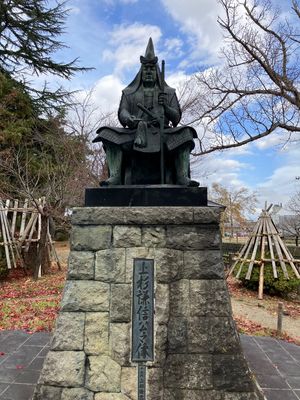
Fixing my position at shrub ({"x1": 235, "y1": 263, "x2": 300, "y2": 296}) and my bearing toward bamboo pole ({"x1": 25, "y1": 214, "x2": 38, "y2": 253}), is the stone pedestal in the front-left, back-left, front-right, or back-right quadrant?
front-left

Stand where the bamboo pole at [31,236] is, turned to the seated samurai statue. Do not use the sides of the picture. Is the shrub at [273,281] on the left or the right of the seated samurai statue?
left

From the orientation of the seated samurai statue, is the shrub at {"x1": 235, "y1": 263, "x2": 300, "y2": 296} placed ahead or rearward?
rearward

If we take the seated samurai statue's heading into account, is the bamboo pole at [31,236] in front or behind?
behind

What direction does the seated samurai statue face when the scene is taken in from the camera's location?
facing the viewer

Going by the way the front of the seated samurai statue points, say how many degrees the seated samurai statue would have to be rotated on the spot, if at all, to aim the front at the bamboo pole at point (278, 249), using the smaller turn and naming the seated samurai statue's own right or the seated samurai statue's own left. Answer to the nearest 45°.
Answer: approximately 135° to the seated samurai statue's own left

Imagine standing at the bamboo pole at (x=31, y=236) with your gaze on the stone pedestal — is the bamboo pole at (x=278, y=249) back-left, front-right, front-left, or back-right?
front-left

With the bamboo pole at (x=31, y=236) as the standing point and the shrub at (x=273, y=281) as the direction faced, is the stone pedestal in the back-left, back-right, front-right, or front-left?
front-right
